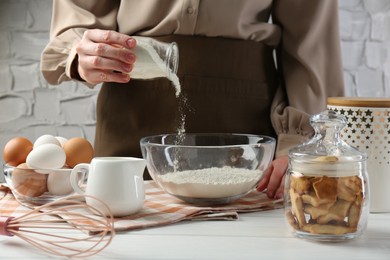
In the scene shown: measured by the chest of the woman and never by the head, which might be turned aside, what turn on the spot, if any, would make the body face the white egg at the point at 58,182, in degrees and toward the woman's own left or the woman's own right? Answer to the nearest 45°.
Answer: approximately 45° to the woman's own right

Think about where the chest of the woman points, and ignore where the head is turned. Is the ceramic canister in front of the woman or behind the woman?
in front

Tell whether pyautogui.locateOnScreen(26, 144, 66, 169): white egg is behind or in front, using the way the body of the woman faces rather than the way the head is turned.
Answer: in front

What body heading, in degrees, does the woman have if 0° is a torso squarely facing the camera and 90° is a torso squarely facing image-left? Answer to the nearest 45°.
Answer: approximately 0°

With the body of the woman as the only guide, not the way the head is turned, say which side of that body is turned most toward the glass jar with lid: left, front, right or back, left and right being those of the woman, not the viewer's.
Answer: front

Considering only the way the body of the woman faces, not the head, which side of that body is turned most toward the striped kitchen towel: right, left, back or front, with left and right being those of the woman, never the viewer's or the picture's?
front

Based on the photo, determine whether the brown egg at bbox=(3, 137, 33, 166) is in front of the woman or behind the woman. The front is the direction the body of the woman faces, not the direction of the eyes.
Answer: in front
